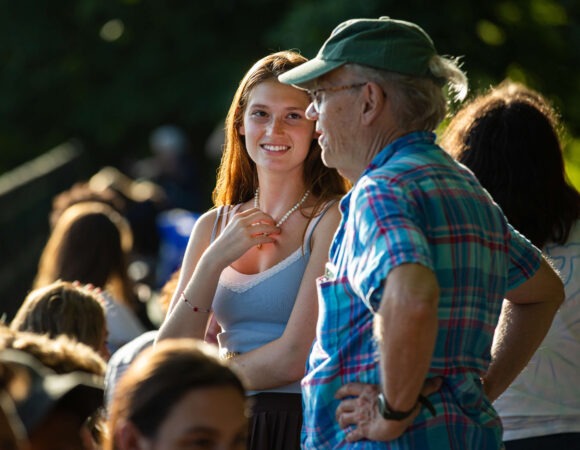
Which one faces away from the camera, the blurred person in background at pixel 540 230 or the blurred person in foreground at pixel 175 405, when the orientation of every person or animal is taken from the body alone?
the blurred person in background at pixel 540 230

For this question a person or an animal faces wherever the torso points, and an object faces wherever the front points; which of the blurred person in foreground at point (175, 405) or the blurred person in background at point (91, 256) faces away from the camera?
the blurred person in background at point (91, 256)

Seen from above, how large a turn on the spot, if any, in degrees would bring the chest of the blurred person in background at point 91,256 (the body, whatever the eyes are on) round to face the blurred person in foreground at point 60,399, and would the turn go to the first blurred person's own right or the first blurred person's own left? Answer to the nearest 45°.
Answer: approximately 180°

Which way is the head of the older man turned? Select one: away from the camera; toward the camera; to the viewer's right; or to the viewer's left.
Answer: to the viewer's left

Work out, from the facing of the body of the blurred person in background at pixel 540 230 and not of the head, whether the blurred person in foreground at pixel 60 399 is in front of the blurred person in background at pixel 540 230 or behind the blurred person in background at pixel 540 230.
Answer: behind

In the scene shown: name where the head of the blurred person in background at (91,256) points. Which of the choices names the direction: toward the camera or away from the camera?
away from the camera

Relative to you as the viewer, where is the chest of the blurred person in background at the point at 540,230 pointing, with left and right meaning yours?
facing away from the viewer

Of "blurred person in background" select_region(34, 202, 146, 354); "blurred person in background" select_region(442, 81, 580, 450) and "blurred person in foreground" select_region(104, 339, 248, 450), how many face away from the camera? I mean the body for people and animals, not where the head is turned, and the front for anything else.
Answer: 2

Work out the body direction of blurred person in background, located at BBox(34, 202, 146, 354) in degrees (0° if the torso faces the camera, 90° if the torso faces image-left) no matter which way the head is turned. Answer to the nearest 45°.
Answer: approximately 180°

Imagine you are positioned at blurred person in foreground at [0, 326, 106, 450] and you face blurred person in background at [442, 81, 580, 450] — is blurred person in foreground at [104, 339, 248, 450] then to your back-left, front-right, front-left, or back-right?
front-right

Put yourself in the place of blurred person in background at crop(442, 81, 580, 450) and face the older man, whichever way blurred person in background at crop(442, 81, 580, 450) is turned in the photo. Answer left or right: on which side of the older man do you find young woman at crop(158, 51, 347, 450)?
right
